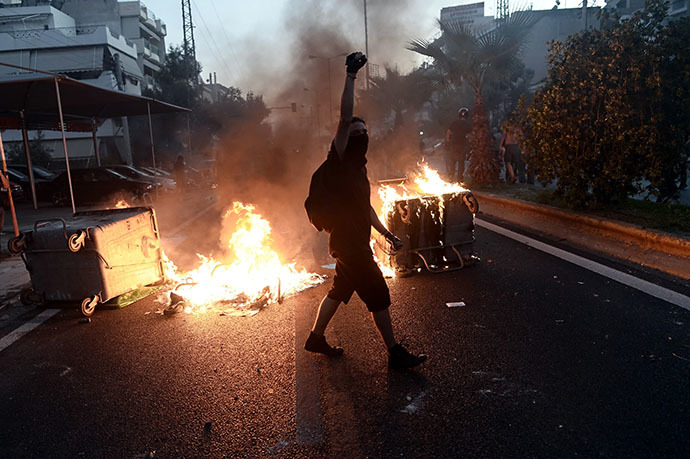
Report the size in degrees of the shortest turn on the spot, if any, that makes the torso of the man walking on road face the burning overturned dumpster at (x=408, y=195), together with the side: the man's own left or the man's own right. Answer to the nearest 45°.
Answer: approximately 90° to the man's own left

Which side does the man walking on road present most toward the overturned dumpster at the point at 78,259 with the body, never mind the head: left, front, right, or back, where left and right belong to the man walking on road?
back

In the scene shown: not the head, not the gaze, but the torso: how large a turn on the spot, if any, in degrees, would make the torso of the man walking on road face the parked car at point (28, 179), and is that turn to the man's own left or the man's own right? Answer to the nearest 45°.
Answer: approximately 135° to the man's own left

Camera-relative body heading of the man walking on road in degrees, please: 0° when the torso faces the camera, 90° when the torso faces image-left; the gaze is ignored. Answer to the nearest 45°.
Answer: approximately 270°

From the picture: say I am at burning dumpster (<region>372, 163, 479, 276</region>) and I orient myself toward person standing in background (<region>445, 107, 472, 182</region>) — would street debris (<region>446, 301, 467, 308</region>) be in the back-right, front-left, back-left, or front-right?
back-right

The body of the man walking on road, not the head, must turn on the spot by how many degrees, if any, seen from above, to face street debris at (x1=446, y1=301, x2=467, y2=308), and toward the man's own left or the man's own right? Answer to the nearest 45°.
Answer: approximately 45° to the man's own left
